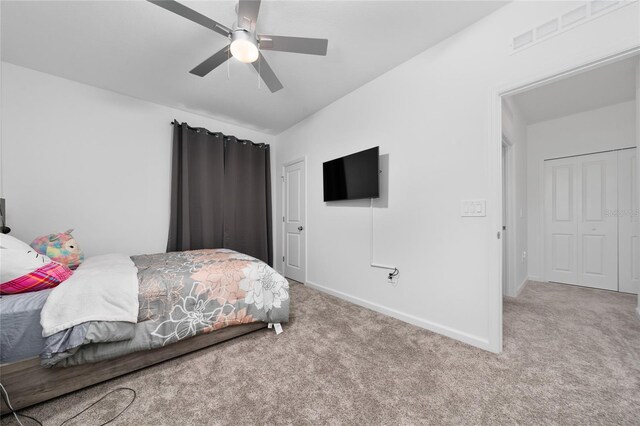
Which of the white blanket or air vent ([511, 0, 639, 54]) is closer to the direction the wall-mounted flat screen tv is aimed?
the white blanket

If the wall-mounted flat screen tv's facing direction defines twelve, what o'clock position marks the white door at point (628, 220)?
The white door is roughly at 7 o'clock from the wall-mounted flat screen tv.

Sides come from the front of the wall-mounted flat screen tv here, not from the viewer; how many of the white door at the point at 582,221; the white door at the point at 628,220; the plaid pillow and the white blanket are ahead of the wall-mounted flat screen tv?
2

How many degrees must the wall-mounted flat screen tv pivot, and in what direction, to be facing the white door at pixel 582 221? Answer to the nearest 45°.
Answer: approximately 135° to its left

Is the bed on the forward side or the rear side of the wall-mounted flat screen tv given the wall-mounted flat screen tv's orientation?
on the forward side

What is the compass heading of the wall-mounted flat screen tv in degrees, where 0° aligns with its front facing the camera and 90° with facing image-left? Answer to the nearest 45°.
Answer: approximately 45°

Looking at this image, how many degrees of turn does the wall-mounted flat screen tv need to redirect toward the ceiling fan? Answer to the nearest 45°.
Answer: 0° — it already faces it

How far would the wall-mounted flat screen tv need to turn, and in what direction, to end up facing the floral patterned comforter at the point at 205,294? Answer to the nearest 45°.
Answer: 0° — it already faces it

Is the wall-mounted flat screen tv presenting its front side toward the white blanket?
yes

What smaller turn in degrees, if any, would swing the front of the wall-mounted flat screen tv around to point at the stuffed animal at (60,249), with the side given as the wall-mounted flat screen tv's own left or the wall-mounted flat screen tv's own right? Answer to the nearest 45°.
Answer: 0° — it already faces it

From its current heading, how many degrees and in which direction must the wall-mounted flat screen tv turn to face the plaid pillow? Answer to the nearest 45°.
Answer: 0° — it already faces it

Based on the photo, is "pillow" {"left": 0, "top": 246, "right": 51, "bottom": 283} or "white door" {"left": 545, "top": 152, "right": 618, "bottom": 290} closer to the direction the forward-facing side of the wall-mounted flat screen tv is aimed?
the pillow

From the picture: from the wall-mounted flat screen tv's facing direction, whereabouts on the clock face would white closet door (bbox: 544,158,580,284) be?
The white closet door is roughly at 7 o'clock from the wall-mounted flat screen tv.
